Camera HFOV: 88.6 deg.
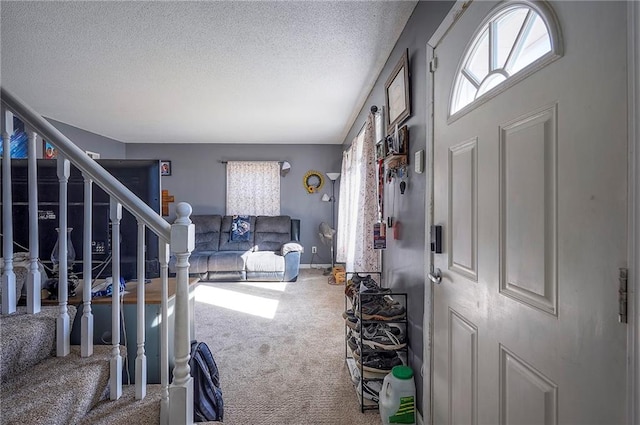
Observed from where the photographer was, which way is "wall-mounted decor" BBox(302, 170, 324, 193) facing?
facing the viewer

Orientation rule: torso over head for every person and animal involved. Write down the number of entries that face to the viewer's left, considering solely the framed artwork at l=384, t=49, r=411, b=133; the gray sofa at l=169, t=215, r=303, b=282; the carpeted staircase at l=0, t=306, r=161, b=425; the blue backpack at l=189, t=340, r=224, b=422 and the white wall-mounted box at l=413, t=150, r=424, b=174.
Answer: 2

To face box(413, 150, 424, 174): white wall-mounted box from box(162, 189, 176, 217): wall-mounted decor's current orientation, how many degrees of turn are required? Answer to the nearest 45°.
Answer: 0° — it already faces it

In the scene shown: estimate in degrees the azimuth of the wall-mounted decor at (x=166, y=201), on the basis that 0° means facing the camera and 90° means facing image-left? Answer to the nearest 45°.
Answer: approximately 0°

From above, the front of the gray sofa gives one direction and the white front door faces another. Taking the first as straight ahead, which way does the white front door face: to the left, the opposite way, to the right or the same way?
to the right

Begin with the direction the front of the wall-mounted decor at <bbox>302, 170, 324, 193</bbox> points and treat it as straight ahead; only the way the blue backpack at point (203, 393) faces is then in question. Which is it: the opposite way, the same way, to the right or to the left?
to the left

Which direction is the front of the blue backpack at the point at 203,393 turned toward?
to the viewer's right

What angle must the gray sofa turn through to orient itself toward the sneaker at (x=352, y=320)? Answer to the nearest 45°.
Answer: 0° — it already faces it

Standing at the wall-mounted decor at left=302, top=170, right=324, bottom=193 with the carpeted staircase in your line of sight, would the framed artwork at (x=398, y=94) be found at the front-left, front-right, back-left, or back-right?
front-left

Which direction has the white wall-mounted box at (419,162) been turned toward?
to the viewer's left

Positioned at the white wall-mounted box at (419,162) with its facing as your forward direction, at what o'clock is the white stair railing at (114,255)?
The white stair railing is roughly at 11 o'clock from the white wall-mounted box.

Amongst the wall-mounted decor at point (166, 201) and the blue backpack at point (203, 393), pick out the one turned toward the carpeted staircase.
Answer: the wall-mounted decor

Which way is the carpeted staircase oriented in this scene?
to the viewer's right

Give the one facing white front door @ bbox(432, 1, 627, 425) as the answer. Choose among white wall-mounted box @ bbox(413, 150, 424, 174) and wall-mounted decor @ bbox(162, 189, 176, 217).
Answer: the wall-mounted decor

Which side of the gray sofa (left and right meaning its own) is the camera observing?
front

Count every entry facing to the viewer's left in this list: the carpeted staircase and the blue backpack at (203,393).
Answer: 0
